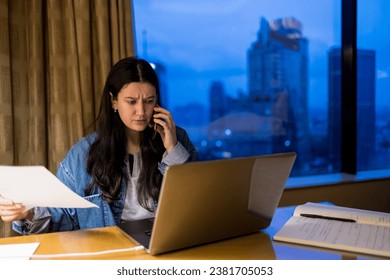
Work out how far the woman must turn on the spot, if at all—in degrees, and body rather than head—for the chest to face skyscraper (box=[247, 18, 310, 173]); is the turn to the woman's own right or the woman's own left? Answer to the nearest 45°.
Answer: approximately 90° to the woman's own left

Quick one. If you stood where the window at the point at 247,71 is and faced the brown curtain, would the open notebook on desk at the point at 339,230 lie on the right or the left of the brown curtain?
left

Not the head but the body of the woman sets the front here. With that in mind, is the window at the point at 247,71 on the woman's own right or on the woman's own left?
on the woman's own left

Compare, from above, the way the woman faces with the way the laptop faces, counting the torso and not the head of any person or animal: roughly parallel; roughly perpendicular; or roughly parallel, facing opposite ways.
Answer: roughly parallel, facing opposite ways

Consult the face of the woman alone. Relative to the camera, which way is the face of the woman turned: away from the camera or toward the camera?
toward the camera

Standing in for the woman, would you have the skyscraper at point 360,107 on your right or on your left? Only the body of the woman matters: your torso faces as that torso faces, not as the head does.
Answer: on your left

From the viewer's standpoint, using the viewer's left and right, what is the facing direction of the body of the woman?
facing the viewer and to the right of the viewer

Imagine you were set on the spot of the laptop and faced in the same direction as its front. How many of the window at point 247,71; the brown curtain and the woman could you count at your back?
0

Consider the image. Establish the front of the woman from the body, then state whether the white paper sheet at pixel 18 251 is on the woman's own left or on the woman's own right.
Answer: on the woman's own right

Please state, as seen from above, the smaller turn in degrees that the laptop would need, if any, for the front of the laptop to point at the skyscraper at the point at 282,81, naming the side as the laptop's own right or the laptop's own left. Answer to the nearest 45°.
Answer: approximately 45° to the laptop's own right

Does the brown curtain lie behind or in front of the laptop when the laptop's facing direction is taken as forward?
in front

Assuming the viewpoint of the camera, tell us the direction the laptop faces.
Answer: facing away from the viewer and to the left of the viewer
